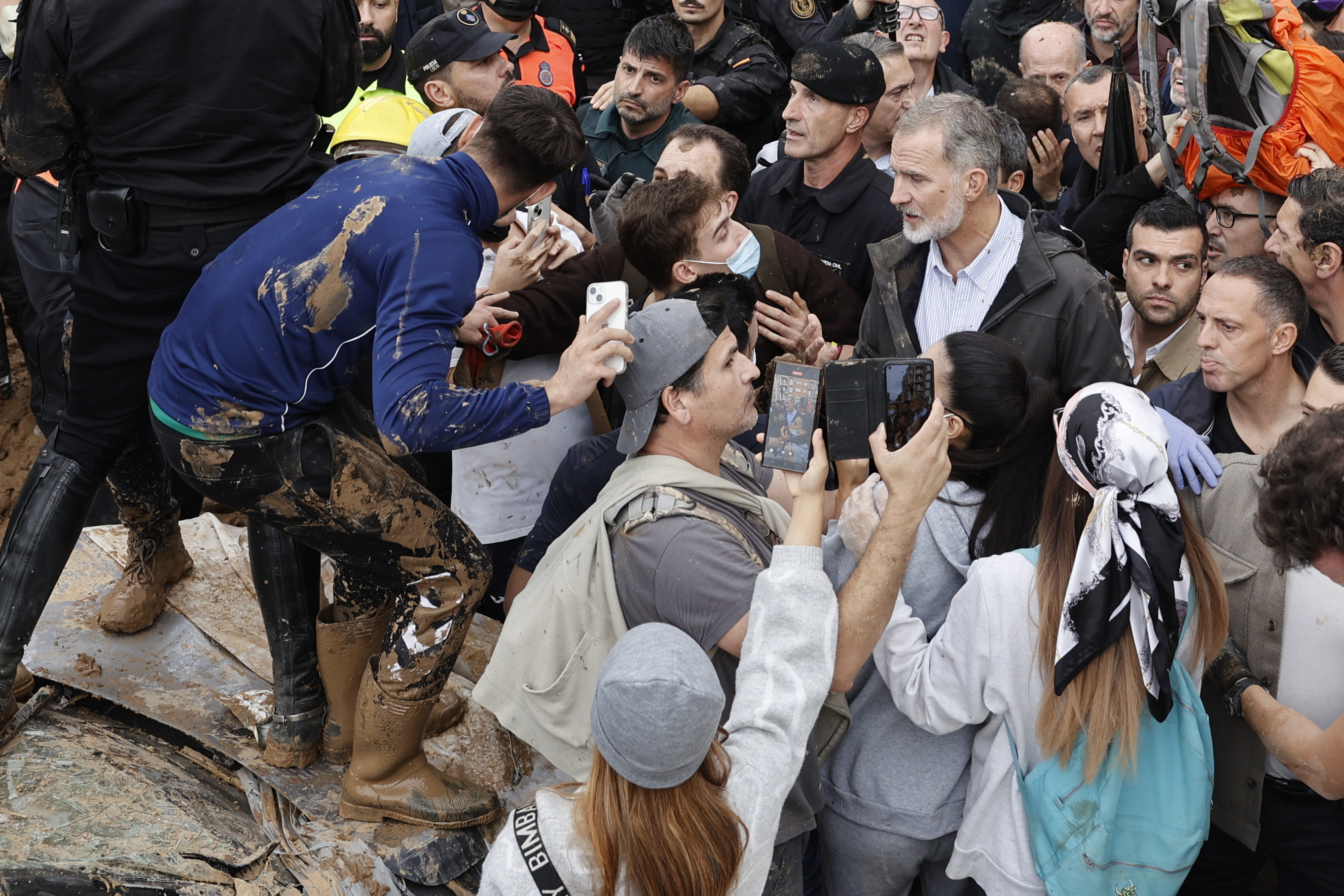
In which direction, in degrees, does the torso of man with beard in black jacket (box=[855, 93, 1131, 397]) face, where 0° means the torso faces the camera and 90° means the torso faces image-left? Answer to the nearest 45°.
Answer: approximately 45°

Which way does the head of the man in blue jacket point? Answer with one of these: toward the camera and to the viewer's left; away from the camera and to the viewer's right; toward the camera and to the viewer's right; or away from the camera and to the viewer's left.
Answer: away from the camera and to the viewer's right

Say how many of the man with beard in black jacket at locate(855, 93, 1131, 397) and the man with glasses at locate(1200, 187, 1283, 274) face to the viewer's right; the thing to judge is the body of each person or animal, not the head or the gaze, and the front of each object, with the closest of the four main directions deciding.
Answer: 0

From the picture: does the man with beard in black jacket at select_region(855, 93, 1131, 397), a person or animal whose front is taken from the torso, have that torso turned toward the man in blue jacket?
yes

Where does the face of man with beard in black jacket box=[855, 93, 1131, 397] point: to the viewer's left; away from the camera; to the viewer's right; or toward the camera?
to the viewer's left

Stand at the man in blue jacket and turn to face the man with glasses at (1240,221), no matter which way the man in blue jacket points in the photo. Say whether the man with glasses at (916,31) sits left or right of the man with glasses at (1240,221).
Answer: left

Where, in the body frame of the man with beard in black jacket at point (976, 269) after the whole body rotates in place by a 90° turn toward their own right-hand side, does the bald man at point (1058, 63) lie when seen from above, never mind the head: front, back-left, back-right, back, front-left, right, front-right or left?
front-right

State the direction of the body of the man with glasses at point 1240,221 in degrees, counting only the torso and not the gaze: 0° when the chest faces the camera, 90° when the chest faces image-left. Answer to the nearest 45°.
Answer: approximately 45°

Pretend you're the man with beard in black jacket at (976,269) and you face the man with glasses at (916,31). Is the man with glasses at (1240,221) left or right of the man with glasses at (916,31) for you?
right
